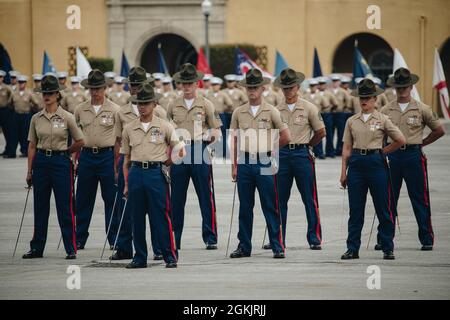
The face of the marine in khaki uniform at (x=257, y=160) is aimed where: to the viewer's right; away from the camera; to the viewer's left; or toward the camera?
toward the camera

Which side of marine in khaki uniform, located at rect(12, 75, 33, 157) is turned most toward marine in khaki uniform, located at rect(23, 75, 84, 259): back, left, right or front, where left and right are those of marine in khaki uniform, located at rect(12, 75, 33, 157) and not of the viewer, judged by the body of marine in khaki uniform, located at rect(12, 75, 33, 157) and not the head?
front

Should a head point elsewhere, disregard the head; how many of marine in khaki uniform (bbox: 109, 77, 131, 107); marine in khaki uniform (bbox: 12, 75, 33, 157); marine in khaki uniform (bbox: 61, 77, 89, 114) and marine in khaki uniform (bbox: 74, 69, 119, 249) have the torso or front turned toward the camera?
4

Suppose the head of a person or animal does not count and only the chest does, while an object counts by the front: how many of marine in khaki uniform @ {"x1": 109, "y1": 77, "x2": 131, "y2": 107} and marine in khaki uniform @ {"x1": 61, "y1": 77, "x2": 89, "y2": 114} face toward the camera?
2

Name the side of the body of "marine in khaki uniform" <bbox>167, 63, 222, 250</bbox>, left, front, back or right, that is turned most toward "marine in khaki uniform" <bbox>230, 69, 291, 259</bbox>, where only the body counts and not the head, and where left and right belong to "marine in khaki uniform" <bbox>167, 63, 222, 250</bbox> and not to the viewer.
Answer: left

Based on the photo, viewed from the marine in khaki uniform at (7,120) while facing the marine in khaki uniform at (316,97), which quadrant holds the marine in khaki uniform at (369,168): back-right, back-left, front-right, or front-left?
front-right

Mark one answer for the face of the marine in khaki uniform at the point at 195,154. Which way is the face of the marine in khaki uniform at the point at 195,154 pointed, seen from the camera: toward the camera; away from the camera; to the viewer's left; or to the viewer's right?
toward the camera

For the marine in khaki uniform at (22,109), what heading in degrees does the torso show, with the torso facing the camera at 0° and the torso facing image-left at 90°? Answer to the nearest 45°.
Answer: approximately 0°

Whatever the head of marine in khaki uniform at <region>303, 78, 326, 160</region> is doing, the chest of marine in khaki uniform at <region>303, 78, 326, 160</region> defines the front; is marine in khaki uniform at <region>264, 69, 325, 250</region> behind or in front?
in front

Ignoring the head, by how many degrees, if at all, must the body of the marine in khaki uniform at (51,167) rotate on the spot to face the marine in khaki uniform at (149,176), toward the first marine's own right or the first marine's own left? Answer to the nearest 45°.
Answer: approximately 90° to the first marine's own left

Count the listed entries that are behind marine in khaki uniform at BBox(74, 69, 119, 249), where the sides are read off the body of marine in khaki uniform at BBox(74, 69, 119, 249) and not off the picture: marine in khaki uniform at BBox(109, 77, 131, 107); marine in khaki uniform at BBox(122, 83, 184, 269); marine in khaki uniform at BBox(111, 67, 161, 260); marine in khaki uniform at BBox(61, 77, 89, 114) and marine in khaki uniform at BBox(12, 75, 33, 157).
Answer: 3

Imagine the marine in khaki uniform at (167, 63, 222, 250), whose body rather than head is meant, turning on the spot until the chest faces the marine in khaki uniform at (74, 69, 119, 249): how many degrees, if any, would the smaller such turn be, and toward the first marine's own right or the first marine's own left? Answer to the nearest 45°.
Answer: approximately 45° to the first marine's own right

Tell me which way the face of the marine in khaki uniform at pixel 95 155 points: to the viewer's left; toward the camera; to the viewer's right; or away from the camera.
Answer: toward the camera

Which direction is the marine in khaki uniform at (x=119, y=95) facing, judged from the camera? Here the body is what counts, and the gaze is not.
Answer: toward the camera

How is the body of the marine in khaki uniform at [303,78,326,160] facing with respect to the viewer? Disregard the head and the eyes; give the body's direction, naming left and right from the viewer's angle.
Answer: facing the viewer and to the left of the viewer

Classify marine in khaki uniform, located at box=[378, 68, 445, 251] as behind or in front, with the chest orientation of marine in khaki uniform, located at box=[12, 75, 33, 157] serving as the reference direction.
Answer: in front

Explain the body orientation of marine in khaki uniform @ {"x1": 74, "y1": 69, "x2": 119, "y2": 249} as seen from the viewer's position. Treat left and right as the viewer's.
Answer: facing the viewer
